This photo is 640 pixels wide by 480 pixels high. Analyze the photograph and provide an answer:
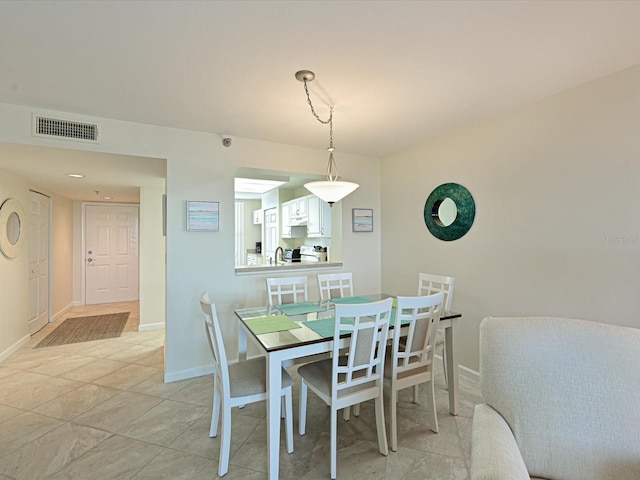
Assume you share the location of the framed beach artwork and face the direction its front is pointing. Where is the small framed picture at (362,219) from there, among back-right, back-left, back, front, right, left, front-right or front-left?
left

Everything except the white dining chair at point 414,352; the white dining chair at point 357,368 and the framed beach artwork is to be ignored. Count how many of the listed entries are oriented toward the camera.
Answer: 1

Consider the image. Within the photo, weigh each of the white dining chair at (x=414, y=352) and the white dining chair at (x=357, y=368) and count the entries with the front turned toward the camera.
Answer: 0

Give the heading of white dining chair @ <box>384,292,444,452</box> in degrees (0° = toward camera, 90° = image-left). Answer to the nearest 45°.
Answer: approximately 135°

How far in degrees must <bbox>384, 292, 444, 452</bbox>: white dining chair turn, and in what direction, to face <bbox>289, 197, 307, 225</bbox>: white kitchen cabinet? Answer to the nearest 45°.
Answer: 0° — it already faces it

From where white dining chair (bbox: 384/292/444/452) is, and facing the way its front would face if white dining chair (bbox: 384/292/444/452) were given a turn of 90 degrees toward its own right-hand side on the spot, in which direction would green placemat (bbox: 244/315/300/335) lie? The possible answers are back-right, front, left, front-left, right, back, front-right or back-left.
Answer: back-left

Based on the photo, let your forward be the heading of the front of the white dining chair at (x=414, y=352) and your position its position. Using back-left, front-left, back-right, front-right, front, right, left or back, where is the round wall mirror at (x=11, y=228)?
front-left

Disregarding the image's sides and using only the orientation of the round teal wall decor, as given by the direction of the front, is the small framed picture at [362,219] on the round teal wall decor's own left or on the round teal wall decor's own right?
on the round teal wall decor's own right

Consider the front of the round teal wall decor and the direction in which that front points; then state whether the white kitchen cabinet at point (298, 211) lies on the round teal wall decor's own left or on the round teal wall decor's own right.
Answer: on the round teal wall decor's own right

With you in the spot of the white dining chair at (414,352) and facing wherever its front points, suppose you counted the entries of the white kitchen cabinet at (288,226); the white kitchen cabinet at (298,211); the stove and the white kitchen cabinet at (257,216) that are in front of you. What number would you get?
4

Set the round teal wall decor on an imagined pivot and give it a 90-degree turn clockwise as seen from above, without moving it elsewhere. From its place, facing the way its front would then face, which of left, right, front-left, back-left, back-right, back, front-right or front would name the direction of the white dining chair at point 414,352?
back-left

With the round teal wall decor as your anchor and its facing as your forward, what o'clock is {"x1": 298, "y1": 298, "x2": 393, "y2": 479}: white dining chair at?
The white dining chair is roughly at 11 o'clock from the round teal wall decor.

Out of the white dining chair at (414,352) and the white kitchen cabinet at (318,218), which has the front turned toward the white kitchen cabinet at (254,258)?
the white dining chair

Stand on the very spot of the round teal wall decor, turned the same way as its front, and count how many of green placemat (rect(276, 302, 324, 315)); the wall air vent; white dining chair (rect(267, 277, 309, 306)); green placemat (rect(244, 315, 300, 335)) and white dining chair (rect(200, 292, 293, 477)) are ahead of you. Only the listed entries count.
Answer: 5

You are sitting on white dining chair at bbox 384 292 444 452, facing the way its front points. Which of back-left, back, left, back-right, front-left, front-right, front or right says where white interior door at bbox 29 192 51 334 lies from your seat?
front-left
